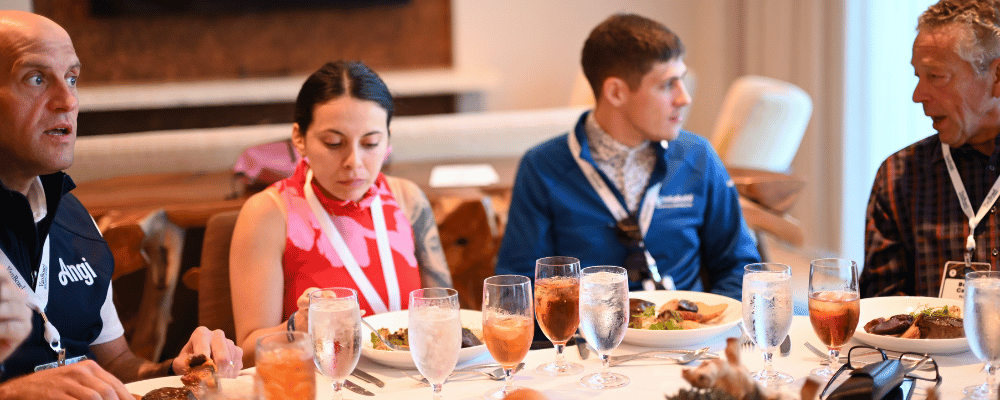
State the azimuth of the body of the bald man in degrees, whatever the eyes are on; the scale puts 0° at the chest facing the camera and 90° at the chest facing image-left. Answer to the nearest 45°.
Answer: approximately 315°

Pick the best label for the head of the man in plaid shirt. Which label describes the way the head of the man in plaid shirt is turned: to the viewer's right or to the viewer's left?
to the viewer's left

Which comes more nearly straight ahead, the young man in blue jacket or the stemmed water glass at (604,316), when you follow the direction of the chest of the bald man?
the stemmed water glass

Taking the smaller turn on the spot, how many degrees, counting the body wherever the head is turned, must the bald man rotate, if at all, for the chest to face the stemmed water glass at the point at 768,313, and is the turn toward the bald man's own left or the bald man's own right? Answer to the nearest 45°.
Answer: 0° — they already face it

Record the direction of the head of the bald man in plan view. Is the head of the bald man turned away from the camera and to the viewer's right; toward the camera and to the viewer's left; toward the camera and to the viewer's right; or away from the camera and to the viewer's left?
toward the camera and to the viewer's right
